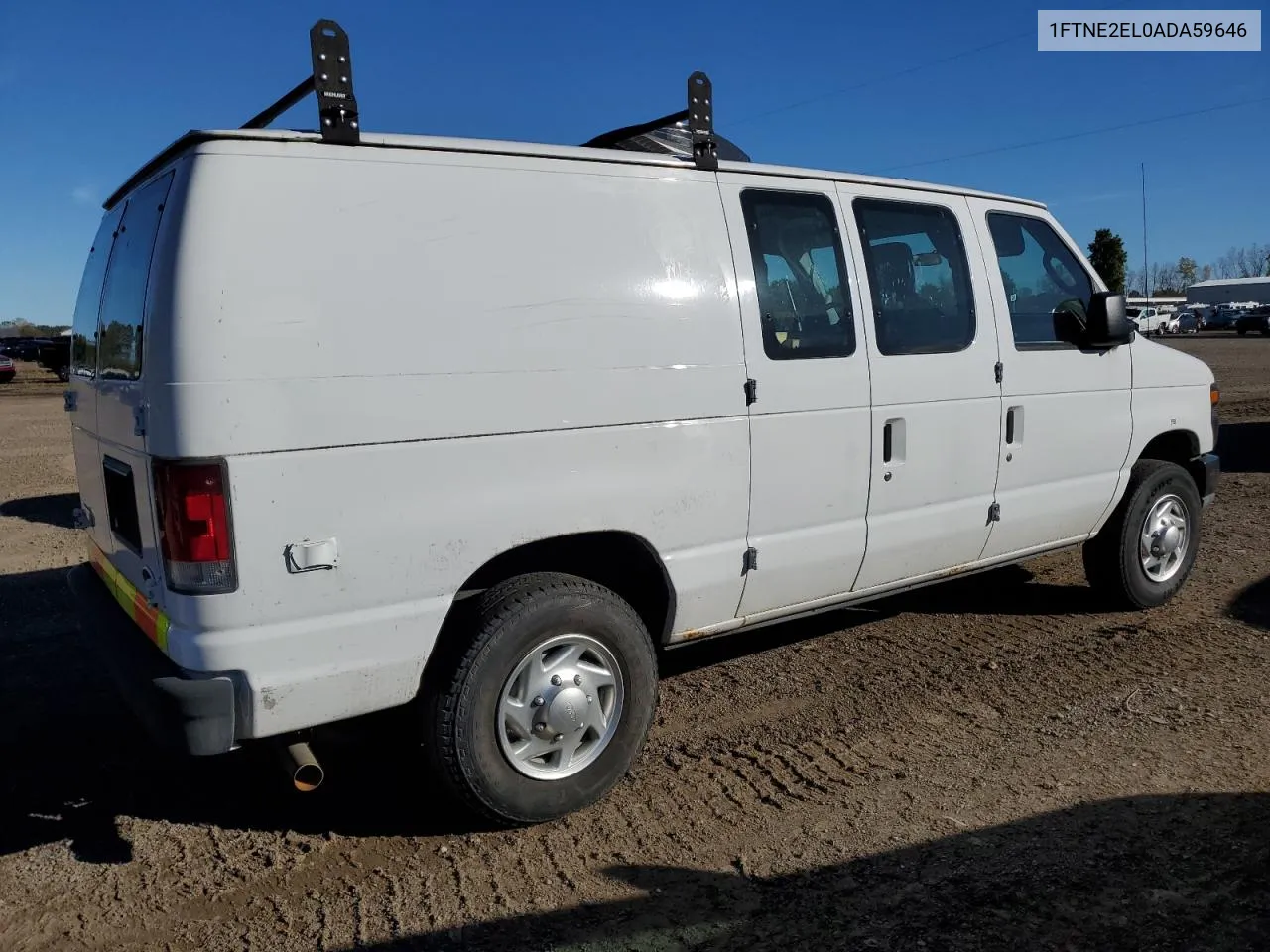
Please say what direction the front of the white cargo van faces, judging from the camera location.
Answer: facing away from the viewer and to the right of the viewer
